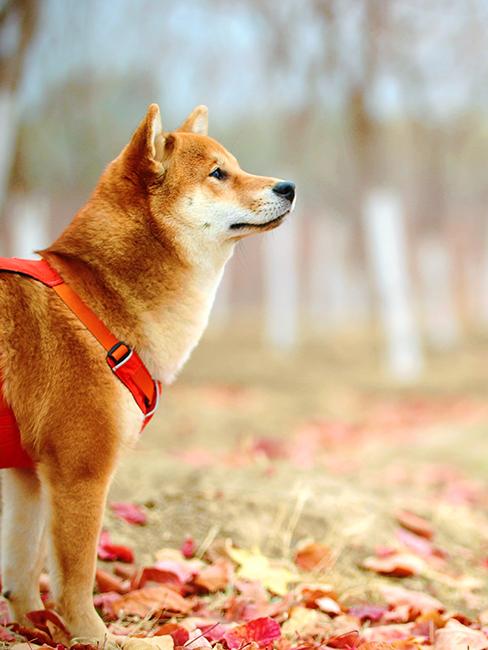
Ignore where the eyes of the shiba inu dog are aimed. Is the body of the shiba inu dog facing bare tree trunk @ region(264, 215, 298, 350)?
no

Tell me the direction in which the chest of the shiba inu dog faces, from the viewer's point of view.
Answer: to the viewer's right

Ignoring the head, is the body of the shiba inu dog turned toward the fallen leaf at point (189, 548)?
no

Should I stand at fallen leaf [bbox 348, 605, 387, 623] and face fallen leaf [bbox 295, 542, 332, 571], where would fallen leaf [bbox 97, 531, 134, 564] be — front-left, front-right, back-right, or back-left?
front-left

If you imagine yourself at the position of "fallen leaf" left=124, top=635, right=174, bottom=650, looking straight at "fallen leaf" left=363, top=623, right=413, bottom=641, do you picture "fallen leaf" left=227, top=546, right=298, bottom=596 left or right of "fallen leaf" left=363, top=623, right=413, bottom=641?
left

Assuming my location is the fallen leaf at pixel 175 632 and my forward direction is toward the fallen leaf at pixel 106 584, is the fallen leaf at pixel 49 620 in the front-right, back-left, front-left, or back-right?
front-left

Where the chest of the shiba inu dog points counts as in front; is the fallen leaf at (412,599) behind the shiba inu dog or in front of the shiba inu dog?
in front

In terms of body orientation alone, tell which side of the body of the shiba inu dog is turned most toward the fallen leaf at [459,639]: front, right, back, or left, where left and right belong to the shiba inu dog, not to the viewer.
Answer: front

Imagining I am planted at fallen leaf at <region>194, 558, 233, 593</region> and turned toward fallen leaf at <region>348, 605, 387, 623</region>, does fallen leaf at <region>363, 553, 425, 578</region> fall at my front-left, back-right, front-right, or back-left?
front-left
